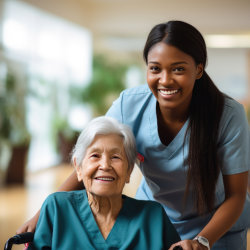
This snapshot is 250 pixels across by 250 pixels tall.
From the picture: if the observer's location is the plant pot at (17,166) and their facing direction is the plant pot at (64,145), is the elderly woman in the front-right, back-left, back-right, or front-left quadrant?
back-right

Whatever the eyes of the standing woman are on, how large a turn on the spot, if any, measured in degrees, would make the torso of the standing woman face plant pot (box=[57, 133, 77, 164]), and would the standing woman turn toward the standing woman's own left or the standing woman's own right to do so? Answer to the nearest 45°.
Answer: approximately 135° to the standing woman's own right

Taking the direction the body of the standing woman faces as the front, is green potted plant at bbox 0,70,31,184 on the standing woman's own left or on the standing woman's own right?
on the standing woman's own right

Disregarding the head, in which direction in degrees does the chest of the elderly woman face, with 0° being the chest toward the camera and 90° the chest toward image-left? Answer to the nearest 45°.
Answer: approximately 0°

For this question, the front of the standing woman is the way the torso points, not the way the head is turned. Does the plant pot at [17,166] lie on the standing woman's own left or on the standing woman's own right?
on the standing woman's own right

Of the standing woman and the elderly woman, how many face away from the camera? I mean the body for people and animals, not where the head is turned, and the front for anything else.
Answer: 0

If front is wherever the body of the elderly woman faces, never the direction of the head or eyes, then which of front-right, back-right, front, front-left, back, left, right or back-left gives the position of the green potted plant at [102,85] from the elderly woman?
back

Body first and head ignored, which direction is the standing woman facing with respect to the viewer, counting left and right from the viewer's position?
facing the viewer and to the left of the viewer
